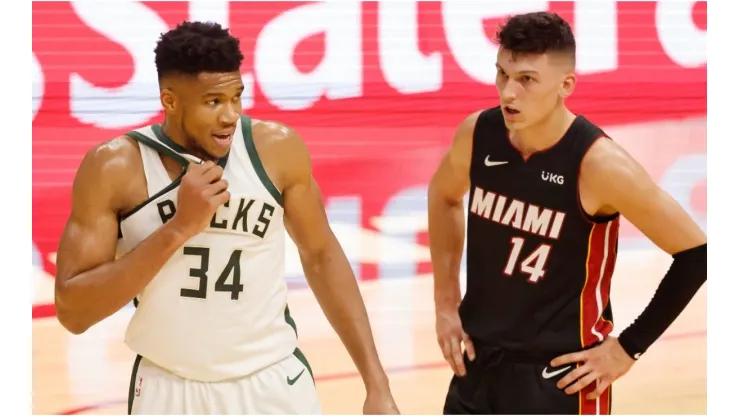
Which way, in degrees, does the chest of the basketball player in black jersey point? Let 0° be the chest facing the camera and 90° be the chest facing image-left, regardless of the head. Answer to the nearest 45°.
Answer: approximately 45°
